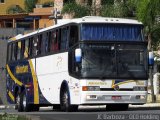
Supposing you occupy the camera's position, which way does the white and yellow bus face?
facing the viewer and to the right of the viewer

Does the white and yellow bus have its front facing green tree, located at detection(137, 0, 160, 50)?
no
